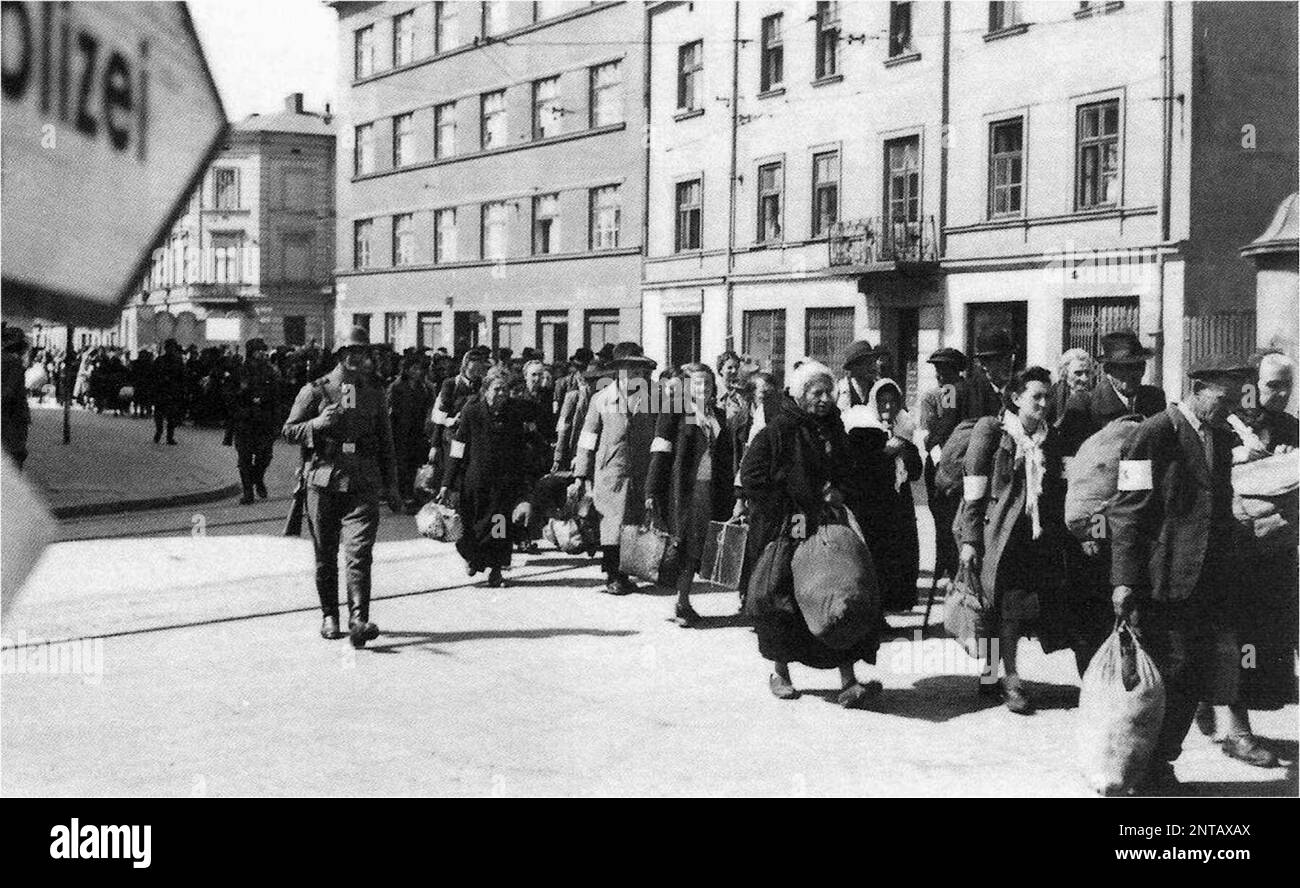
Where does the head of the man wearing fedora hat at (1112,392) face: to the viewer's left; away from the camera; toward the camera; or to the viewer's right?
toward the camera

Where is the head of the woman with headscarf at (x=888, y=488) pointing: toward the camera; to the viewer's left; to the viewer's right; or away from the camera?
toward the camera

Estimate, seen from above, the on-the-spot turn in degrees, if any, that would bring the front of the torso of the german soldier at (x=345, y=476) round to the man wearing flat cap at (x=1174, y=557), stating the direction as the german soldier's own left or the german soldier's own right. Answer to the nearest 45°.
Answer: approximately 45° to the german soldier's own left

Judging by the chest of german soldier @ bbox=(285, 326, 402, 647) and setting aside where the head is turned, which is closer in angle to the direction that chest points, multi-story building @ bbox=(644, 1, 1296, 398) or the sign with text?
the sign with text

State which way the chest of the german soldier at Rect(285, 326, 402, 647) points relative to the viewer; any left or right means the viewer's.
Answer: facing the viewer

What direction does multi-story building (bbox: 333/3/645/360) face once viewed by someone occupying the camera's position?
facing the viewer and to the left of the viewer

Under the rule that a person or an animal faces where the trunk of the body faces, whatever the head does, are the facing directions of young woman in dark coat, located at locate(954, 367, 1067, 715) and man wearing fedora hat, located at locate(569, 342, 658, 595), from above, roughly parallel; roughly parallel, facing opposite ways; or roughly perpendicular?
roughly parallel

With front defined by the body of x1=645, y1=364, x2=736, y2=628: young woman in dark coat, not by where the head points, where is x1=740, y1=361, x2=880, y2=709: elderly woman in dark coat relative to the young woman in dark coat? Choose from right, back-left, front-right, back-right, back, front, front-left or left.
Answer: front

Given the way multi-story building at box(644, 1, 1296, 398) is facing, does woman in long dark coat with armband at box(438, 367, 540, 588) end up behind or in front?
in front

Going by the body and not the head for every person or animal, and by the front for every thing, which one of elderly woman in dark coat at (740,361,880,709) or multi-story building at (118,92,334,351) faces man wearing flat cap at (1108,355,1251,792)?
the elderly woman in dark coat

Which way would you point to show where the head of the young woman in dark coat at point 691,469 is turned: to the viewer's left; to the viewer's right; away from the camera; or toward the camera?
toward the camera

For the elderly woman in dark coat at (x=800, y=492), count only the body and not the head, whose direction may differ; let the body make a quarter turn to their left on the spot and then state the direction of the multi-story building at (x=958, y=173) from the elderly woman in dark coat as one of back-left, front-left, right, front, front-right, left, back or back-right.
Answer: front-left

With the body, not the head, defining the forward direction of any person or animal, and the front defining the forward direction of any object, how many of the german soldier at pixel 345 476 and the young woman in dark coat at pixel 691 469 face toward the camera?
2

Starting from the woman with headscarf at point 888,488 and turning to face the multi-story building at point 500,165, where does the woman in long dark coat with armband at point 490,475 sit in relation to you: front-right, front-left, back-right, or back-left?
front-left

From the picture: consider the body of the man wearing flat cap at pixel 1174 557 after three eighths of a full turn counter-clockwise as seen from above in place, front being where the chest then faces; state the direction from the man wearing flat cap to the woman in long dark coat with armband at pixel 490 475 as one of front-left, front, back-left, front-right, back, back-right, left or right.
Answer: front-left

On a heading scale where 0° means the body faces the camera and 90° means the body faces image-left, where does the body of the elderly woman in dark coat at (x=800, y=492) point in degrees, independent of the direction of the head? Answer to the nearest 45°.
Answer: approximately 315°
